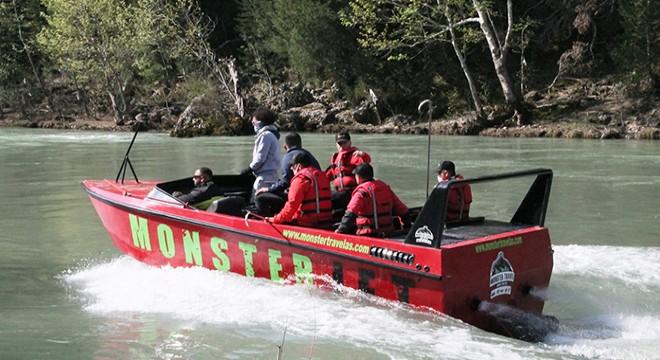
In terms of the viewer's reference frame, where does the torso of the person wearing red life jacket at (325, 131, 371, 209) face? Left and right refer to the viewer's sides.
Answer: facing the viewer and to the left of the viewer

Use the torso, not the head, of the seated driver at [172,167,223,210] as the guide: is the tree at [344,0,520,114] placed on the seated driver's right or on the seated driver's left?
on the seated driver's right

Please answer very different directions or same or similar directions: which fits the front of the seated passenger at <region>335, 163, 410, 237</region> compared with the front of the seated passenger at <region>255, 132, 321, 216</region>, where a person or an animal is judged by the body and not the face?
same or similar directions

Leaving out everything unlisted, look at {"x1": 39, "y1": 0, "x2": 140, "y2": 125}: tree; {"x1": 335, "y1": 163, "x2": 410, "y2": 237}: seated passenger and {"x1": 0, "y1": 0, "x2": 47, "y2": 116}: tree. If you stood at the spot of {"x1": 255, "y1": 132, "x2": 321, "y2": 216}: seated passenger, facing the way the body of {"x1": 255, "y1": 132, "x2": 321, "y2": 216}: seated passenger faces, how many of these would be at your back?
1

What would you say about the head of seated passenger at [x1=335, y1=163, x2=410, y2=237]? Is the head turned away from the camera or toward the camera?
away from the camera

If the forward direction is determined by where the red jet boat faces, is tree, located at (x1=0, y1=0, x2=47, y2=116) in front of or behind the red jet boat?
in front

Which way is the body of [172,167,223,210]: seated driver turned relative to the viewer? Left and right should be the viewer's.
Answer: facing to the left of the viewer

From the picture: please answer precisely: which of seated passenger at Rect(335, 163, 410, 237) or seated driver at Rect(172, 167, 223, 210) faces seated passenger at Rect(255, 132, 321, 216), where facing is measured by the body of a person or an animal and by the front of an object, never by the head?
seated passenger at Rect(335, 163, 410, 237)

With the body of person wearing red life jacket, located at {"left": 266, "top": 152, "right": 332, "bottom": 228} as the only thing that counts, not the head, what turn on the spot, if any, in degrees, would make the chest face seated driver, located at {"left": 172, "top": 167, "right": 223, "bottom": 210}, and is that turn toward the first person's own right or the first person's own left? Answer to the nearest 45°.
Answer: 0° — they already face them

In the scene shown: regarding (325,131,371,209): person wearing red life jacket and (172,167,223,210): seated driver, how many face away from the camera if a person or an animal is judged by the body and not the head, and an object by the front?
0

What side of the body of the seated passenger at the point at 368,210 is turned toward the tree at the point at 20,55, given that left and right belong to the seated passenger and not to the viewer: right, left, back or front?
front

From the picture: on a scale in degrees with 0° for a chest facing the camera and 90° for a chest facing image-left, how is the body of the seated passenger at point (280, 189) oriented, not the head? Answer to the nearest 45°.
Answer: approximately 135°

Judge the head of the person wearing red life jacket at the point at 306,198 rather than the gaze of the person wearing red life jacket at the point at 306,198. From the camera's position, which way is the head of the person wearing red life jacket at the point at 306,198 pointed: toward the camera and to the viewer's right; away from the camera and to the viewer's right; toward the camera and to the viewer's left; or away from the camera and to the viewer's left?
away from the camera and to the viewer's left

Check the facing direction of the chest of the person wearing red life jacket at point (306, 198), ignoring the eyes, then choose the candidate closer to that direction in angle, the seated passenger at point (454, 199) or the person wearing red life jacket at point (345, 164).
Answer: the person wearing red life jacket

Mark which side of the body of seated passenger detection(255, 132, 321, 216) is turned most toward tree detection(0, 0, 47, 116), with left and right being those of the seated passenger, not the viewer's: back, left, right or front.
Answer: front

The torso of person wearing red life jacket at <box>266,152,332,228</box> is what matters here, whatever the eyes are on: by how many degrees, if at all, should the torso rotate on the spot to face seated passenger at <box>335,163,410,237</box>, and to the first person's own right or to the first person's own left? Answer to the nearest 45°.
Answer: approximately 180°

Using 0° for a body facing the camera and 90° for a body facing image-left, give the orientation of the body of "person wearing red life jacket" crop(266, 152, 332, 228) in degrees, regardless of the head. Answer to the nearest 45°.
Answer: approximately 135°
